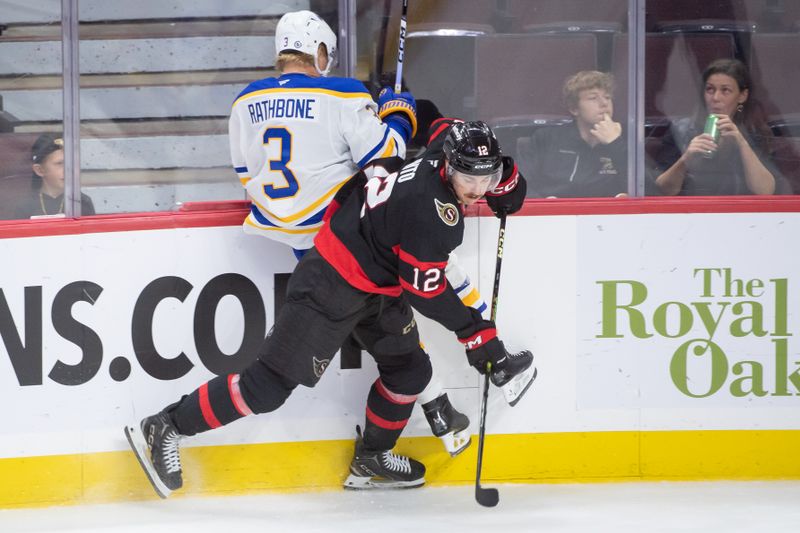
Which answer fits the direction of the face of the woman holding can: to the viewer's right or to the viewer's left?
to the viewer's left

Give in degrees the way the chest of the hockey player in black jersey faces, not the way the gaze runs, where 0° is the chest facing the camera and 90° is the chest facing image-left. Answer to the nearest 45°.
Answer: approximately 270°

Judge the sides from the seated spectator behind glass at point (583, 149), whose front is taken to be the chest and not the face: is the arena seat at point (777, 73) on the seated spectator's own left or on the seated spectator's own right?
on the seated spectator's own left

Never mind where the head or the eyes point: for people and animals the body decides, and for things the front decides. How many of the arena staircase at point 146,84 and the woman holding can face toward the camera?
2

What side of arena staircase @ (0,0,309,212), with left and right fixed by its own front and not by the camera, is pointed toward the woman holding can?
left
